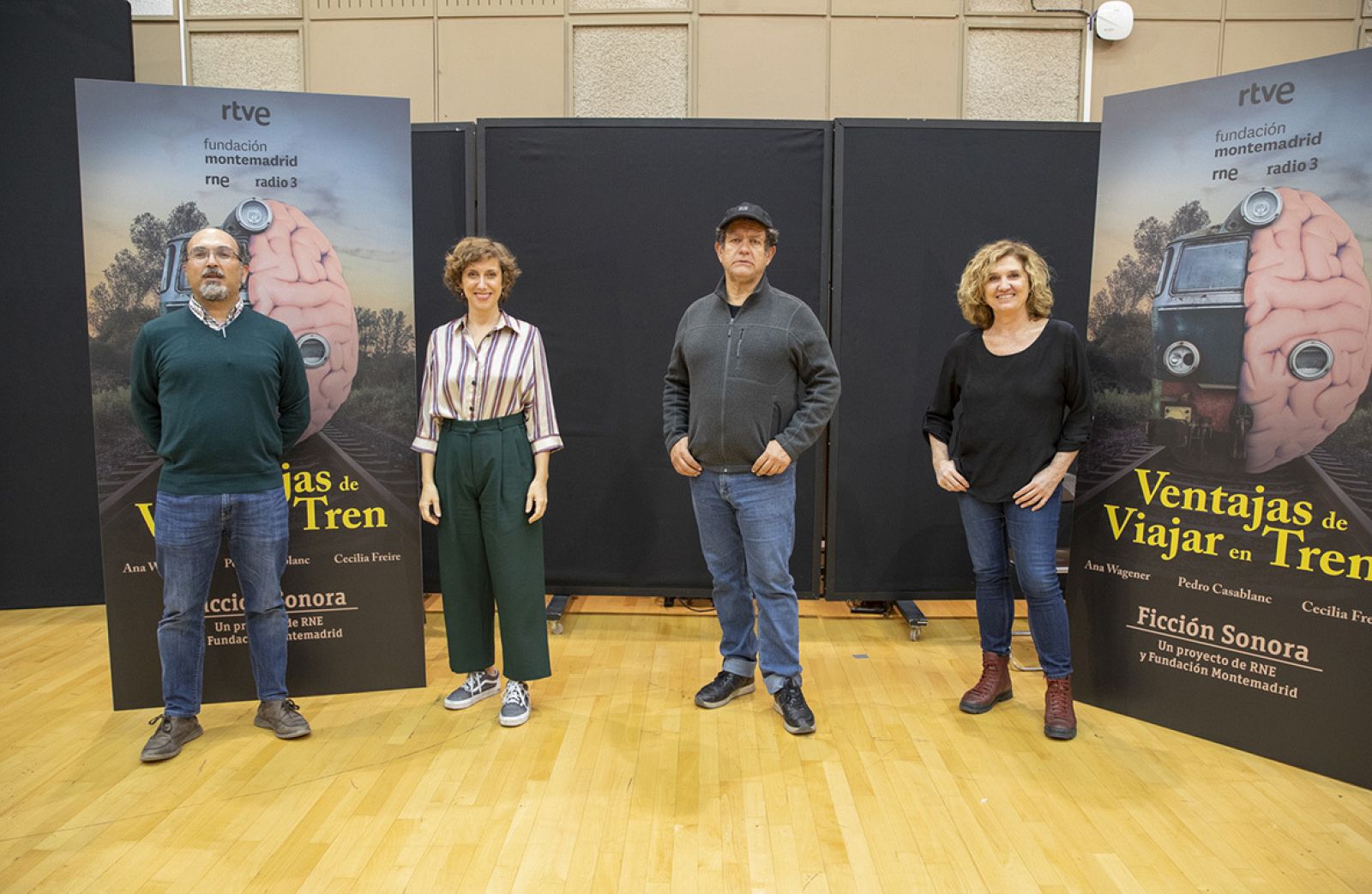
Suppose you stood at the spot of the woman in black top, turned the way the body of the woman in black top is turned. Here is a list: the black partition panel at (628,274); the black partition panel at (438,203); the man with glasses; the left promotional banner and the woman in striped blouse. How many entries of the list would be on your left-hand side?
0

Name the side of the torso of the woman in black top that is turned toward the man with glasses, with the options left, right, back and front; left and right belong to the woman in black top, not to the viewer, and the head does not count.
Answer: right

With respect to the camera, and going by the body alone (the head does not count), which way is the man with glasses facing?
toward the camera

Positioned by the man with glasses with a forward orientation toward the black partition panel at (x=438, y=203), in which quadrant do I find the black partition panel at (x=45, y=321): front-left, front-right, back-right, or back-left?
front-left

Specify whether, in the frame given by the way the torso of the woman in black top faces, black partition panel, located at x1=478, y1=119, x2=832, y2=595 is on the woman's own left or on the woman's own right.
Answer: on the woman's own right

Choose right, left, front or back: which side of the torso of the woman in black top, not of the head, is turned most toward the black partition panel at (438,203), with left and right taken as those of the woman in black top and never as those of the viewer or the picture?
right

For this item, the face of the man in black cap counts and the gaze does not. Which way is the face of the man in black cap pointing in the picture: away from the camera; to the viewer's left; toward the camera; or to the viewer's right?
toward the camera

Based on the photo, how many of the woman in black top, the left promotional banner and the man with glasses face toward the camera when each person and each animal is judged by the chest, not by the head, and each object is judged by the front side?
3

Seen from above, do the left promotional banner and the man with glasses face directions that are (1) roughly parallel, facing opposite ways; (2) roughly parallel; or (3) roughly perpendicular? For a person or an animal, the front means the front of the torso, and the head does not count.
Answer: roughly parallel

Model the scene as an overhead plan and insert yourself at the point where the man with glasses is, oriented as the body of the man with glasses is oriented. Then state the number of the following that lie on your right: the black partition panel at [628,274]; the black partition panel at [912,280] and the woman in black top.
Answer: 0

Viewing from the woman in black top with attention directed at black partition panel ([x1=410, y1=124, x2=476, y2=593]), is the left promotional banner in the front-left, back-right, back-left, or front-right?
front-left

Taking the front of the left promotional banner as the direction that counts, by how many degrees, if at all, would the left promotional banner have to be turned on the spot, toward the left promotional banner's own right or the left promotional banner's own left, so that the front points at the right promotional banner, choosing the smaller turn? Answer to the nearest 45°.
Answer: approximately 45° to the left promotional banner's own left

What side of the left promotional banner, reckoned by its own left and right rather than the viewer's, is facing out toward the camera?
front

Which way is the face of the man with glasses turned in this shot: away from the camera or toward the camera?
toward the camera

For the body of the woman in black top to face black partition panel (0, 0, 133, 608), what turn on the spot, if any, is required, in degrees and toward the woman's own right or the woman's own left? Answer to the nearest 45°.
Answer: approximately 90° to the woman's own right

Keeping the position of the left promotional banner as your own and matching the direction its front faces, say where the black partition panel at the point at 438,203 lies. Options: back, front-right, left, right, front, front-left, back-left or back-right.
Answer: back-left

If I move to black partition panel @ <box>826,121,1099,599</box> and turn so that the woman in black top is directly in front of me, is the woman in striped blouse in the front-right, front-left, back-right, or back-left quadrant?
front-right

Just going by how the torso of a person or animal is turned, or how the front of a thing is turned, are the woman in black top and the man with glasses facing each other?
no

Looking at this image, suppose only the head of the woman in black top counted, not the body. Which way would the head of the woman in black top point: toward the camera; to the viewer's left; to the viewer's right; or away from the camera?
toward the camera

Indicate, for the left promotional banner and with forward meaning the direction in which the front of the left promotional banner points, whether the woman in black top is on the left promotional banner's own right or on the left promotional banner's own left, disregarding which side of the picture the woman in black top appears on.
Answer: on the left promotional banner's own left
